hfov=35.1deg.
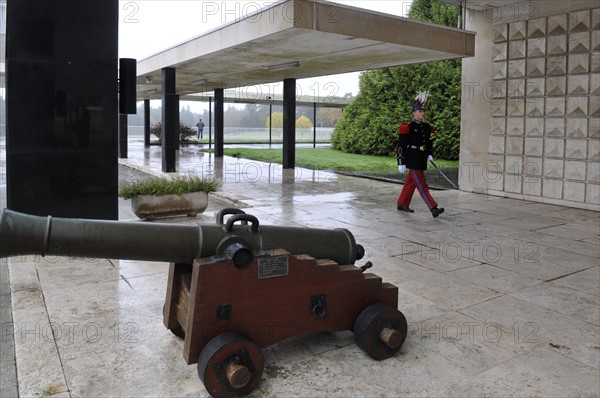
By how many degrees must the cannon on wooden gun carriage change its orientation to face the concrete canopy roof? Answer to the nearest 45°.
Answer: approximately 135° to its right

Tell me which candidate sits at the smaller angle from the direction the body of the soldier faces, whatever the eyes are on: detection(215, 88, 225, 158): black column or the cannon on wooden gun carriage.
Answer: the cannon on wooden gun carriage

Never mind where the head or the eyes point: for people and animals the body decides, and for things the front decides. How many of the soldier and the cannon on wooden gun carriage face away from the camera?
0

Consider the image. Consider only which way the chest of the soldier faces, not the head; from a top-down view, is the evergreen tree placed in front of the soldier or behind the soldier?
behind

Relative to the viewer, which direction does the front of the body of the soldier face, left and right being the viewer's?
facing the viewer and to the right of the viewer

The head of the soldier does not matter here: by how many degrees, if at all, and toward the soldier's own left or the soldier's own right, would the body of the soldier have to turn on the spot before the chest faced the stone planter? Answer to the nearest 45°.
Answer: approximately 90° to the soldier's own right

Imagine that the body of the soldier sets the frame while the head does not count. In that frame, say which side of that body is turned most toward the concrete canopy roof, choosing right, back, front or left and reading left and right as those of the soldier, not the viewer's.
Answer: back

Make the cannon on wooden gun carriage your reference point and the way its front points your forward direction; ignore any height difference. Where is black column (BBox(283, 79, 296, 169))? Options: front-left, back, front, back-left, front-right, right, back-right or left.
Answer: back-right

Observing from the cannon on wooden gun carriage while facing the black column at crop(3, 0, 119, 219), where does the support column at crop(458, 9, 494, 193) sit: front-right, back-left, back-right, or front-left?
front-right

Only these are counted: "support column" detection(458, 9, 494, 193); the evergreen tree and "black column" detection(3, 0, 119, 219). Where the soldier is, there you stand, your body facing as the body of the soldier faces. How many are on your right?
1
